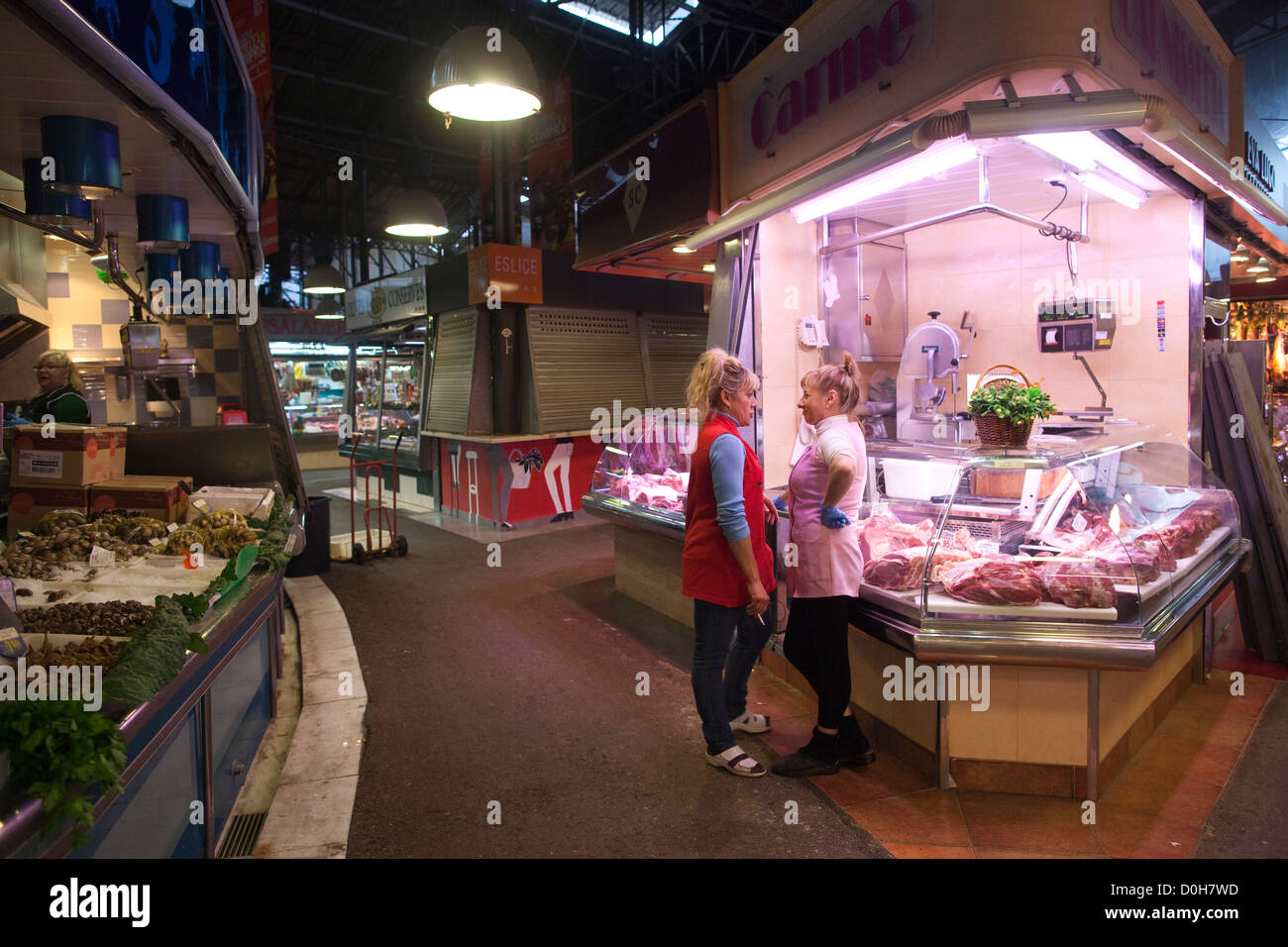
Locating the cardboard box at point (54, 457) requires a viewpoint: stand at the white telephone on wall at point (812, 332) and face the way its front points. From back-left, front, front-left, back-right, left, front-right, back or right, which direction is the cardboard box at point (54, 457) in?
front-right

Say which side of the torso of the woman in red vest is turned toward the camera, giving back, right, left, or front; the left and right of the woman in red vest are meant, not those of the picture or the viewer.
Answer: right

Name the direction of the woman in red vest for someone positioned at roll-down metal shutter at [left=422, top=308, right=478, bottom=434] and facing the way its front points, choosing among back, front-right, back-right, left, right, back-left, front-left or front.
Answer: front-left

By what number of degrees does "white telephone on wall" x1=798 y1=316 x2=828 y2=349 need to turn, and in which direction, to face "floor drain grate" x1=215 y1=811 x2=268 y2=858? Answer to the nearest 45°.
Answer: approximately 45° to its right

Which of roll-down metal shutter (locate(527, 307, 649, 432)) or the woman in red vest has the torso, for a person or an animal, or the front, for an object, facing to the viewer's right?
the woman in red vest

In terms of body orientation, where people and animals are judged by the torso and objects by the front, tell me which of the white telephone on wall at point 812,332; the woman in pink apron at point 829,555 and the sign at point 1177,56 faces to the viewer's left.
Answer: the woman in pink apron

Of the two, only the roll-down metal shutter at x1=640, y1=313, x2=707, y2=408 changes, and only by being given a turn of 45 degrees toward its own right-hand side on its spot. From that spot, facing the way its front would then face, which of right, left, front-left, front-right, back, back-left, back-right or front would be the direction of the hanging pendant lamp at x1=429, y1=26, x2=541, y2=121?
front-left

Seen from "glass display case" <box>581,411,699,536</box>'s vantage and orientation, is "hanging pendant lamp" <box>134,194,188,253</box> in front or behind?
in front

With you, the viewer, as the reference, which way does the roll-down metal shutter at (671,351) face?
facing the viewer

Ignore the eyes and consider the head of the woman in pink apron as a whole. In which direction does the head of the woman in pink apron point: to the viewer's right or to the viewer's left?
to the viewer's left

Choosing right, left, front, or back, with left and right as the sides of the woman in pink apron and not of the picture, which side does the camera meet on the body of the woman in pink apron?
left

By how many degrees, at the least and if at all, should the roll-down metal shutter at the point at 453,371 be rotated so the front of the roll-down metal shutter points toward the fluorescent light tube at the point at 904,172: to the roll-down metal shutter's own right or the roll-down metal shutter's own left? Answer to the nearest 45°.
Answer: approximately 45° to the roll-down metal shutter's own left

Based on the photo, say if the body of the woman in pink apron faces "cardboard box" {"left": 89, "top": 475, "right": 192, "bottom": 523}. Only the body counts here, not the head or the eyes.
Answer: yes

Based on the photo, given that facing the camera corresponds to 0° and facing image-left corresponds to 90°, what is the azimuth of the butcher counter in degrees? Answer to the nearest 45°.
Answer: approximately 0°

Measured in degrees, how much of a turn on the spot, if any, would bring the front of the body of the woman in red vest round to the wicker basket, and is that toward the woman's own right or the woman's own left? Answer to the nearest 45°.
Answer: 0° — they already face it

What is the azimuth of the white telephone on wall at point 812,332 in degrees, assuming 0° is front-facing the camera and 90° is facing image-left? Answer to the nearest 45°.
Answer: approximately 0°

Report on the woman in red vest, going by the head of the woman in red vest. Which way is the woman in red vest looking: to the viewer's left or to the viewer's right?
to the viewer's right
